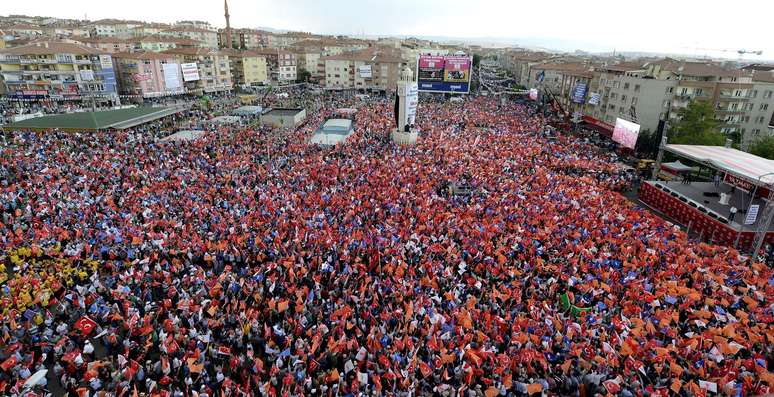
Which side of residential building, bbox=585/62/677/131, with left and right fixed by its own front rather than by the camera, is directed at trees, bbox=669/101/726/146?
left

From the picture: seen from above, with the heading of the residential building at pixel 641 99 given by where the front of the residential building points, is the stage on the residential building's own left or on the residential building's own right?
on the residential building's own left

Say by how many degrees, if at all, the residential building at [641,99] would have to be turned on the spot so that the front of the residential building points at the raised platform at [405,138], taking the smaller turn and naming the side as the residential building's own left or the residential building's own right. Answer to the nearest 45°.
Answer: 0° — it already faces it

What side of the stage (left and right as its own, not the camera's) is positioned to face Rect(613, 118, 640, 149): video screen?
right

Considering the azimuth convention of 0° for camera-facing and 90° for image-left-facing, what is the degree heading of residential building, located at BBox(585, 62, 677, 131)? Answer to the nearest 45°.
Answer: approximately 45°

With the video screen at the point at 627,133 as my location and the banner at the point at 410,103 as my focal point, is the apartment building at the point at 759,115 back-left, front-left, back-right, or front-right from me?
back-right

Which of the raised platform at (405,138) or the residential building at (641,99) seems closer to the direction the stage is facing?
the raised platform

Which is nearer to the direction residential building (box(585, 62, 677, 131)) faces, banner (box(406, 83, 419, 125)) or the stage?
the banner
